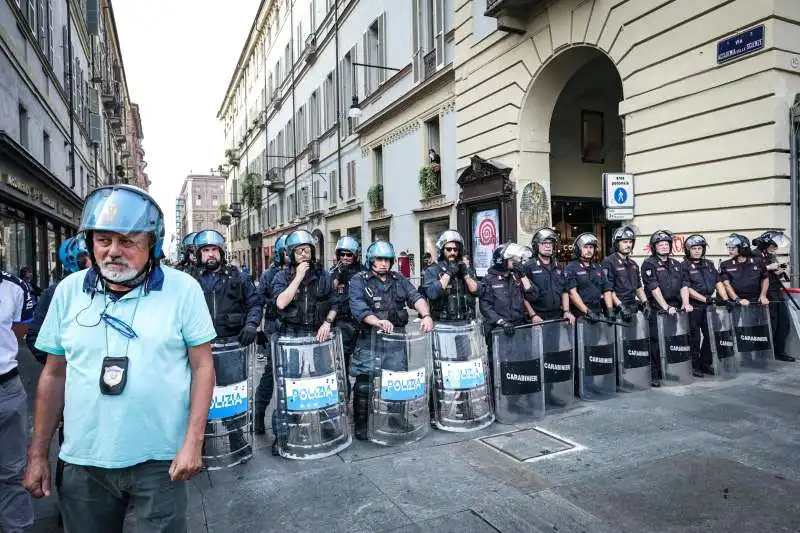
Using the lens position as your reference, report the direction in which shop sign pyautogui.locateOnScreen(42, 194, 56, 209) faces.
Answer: facing the viewer and to the right of the viewer

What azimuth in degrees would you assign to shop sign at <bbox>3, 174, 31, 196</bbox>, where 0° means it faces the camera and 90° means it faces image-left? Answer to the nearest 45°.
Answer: approximately 315°

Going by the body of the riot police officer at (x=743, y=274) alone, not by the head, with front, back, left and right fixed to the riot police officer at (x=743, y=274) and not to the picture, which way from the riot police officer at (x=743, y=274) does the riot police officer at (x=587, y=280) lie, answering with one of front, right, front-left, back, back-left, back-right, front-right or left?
front-right

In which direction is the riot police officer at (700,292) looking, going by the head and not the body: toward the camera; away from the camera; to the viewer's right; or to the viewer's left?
toward the camera

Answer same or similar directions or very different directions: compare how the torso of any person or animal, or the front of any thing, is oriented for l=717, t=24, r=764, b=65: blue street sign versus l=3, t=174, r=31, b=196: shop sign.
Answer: very different directions

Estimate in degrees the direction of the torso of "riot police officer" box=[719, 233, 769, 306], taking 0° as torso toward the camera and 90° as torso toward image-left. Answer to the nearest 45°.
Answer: approximately 0°

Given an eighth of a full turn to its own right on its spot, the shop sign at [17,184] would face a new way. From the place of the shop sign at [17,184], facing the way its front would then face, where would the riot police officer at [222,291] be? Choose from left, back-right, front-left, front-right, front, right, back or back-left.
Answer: front

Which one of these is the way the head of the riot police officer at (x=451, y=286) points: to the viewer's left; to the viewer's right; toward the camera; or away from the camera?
toward the camera

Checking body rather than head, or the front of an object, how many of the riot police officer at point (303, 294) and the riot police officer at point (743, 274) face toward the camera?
2

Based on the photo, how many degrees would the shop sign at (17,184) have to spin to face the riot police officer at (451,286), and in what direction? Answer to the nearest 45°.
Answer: approximately 45° to its right

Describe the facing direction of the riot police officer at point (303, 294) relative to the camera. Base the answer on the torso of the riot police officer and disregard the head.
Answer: toward the camera

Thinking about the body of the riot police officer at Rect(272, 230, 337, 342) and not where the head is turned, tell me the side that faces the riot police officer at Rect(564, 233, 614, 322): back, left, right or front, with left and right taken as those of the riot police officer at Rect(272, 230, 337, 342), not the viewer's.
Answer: left

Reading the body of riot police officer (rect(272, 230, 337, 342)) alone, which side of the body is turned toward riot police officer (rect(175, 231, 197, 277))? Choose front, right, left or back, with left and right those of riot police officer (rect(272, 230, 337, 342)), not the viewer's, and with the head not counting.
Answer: right

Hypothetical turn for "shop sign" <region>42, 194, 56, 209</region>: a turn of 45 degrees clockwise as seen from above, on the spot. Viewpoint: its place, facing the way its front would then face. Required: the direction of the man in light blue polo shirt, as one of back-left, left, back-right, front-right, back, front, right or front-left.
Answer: front

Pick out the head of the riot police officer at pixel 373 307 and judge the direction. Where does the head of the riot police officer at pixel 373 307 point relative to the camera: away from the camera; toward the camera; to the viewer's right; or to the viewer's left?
toward the camera

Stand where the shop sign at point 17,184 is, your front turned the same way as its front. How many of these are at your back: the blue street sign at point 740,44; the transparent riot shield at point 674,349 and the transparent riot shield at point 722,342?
0
